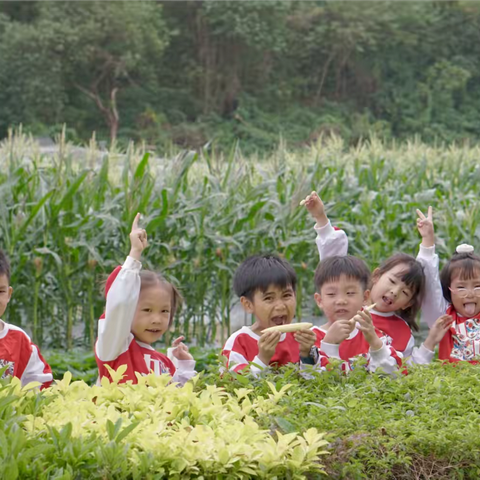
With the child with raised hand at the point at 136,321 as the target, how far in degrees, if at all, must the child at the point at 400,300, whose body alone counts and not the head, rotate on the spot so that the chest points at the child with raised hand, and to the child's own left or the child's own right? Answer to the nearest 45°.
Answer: approximately 45° to the child's own right

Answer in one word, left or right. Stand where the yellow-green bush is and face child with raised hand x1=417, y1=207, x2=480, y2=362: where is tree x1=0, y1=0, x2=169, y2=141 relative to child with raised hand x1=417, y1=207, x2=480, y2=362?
left

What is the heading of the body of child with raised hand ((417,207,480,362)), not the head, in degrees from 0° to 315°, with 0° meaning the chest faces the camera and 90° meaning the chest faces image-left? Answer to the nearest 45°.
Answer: approximately 0°

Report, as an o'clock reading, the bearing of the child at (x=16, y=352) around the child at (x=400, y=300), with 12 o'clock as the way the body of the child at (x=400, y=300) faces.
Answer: the child at (x=16, y=352) is roughly at 2 o'clock from the child at (x=400, y=300).

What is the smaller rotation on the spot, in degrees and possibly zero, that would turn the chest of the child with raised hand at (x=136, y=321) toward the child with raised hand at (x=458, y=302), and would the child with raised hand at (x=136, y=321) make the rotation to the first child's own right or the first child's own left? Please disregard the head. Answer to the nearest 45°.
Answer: approximately 45° to the first child's own left

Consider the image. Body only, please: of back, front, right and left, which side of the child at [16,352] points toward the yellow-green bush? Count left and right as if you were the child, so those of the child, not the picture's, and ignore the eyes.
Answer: front

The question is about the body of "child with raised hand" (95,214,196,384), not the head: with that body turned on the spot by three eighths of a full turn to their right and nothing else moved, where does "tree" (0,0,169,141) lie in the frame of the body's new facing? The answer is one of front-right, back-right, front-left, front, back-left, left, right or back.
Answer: right

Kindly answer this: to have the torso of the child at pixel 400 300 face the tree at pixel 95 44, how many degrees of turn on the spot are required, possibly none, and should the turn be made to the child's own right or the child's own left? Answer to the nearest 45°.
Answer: approximately 180°
